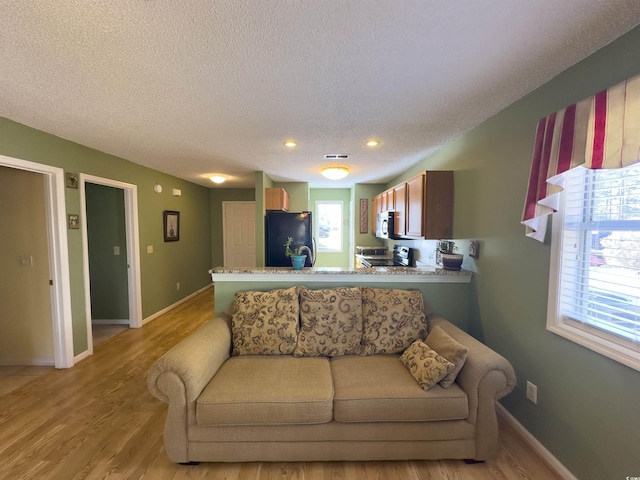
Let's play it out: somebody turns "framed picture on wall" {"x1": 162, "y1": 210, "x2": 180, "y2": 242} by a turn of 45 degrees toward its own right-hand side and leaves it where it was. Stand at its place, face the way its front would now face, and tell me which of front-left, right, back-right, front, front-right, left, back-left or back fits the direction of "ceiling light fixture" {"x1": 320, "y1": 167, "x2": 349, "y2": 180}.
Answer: front-left

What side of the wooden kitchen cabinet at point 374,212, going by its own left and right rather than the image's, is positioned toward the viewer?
left

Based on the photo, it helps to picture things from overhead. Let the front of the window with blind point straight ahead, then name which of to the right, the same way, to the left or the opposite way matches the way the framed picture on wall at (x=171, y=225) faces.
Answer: the opposite way

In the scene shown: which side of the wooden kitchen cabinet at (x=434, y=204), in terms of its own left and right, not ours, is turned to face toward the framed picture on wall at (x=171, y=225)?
front

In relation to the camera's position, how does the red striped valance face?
facing the viewer and to the left of the viewer

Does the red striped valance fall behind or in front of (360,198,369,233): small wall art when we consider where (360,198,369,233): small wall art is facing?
in front

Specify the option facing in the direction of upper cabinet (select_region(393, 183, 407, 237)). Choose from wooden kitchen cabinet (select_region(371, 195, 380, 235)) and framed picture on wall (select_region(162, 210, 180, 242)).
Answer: the framed picture on wall

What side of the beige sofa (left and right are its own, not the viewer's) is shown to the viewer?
front

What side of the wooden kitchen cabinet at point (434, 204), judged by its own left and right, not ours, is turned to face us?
left

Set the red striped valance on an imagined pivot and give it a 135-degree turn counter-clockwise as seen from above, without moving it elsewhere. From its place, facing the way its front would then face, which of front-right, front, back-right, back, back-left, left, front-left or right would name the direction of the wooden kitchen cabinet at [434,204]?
back-left

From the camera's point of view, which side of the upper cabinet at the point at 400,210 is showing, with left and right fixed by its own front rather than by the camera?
left

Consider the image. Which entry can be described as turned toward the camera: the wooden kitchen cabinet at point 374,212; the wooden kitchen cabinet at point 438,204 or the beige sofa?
the beige sofa

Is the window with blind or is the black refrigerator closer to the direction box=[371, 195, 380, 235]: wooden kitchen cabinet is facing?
the black refrigerator

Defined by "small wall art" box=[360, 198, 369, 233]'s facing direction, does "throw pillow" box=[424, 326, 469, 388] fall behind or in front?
in front

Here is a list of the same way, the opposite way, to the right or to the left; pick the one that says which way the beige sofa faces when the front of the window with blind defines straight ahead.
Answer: to the left

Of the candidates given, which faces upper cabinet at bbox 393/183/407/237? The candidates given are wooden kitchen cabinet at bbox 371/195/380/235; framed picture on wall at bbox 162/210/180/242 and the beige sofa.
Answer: the framed picture on wall

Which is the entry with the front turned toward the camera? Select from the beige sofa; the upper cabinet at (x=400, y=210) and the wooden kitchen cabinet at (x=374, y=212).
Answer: the beige sofa
